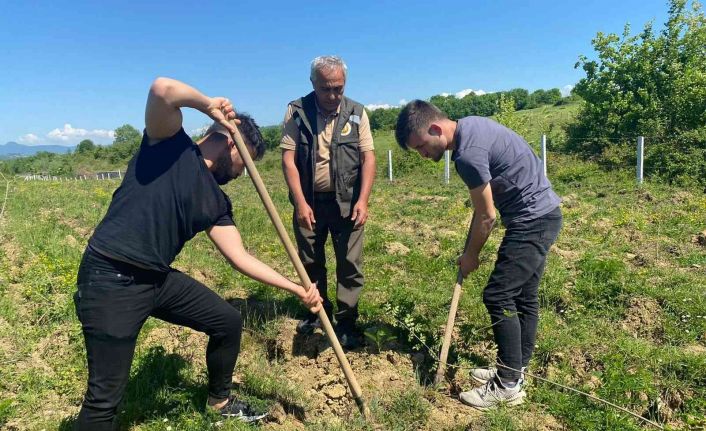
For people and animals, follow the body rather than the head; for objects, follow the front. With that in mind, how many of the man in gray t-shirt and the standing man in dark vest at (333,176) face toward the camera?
1

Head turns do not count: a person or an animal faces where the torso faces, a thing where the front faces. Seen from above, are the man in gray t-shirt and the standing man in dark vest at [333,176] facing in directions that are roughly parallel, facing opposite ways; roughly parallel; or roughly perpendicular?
roughly perpendicular

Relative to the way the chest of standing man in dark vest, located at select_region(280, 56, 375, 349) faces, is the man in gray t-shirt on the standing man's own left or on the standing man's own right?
on the standing man's own left

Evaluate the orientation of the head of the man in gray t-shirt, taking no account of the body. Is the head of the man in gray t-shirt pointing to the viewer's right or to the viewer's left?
to the viewer's left

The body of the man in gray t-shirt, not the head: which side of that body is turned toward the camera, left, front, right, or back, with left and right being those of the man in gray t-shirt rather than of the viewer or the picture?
left

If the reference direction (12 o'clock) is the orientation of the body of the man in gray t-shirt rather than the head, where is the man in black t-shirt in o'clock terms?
The man in black t-shirt is roughly at 11 o'clock from the man in gray t-shirt.

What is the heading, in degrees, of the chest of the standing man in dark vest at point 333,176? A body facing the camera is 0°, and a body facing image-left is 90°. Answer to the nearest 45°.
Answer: approximately 0°
